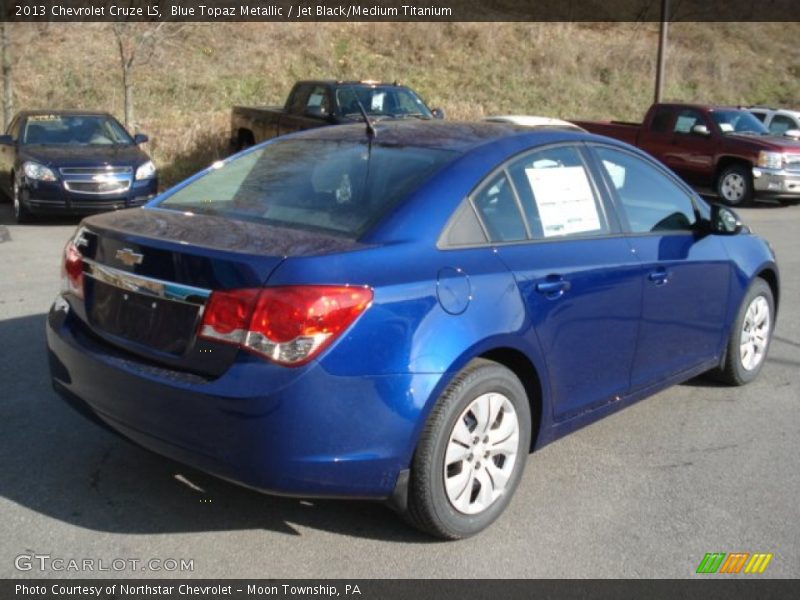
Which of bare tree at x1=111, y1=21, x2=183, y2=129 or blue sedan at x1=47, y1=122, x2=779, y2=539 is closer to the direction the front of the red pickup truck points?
the blue sedan

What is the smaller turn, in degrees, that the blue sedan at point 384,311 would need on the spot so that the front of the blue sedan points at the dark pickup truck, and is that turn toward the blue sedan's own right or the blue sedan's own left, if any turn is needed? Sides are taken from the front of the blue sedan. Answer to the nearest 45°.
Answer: approximately 45° to the blue sedan's own left

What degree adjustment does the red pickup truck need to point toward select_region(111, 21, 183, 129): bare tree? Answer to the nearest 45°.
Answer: approximately 135° to its right

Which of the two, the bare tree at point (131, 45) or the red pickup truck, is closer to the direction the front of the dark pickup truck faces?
the red pickup truck

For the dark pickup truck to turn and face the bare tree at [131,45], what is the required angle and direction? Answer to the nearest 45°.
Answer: approximately 180°

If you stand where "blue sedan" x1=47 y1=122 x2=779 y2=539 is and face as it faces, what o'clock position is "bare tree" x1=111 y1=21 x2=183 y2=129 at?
The bare tree is roughly at 10 o'clock from the blue sedan.

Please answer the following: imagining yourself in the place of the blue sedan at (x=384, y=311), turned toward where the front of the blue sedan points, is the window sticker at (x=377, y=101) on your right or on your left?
on your left

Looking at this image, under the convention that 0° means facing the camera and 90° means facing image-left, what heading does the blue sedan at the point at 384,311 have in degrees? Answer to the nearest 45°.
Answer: approximately 225°

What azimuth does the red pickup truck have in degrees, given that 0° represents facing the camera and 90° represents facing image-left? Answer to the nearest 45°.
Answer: approximately 315°

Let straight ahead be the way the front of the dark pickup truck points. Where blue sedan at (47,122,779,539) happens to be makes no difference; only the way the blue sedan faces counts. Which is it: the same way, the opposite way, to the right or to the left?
to the left

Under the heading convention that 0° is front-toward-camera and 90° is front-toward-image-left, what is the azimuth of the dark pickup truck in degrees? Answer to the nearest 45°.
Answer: approximately 315°

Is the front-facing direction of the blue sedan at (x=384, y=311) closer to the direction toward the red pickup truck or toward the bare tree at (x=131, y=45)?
the red pickup truck

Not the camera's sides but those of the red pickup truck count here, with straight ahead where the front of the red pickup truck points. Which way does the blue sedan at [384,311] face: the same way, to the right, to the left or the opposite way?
to the left
